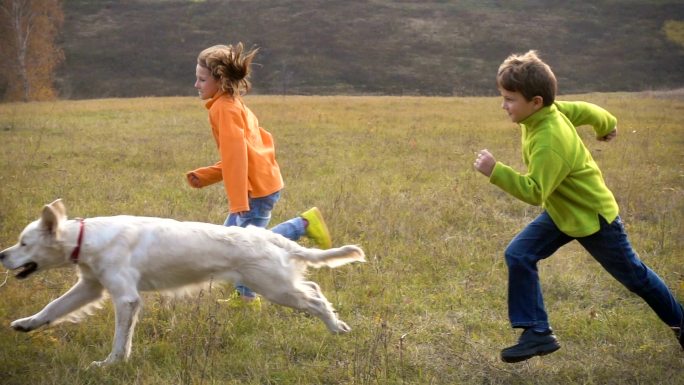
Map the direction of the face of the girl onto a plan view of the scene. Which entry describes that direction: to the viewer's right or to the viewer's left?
to the viewer's left

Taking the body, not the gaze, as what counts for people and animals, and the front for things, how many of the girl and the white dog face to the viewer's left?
2

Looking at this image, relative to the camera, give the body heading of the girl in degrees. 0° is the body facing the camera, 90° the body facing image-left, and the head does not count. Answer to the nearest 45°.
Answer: approximately 90°

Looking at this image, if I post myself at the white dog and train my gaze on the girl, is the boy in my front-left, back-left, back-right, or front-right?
front-right

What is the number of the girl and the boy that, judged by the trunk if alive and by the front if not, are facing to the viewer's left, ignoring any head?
2

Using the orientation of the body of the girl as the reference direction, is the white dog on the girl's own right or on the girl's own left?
on the girl's own left

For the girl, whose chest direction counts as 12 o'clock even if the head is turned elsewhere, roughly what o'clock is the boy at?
The boy is roughly at 7 o'clock from the girl.

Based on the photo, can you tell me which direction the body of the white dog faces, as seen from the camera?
to the viewer's left

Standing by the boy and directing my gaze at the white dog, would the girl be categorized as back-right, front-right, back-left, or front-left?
front-right

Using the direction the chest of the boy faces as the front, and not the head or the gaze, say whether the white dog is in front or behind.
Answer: in front

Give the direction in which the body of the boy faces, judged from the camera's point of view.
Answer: to the viewer's left

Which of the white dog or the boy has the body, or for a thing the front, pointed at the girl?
the boy

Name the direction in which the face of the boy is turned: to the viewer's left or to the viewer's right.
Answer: to the viewer's left

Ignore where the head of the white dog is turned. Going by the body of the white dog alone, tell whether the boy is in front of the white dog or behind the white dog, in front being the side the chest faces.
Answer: behind

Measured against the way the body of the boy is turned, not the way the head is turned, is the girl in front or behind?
in front

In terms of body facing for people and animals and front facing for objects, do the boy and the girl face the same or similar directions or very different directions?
same or similar directions
